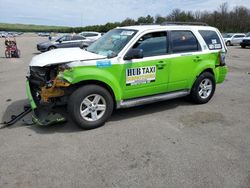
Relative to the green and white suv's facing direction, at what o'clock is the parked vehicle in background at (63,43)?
The parked vehicle in background is roughly at 4 o'clock from the green and white suv.

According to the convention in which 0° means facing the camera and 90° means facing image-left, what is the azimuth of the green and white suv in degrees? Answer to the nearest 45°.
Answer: approximately 45°
